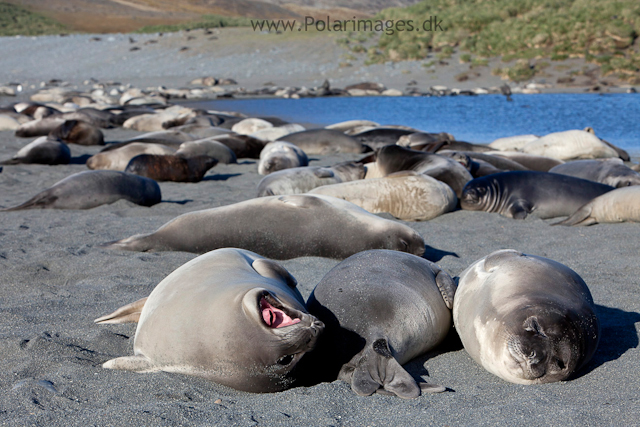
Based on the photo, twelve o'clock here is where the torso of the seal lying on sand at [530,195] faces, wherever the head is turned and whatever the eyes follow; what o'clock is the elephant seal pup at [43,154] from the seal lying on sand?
The elephant seal pup is roughly at 12 o'clock from the seal lying on sand.

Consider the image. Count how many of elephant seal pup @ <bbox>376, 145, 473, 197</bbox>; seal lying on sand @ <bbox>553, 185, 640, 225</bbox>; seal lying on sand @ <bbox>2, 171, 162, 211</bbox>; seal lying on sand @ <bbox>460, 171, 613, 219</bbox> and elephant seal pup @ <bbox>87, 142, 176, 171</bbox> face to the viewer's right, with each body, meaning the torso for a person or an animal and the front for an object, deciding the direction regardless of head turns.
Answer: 2

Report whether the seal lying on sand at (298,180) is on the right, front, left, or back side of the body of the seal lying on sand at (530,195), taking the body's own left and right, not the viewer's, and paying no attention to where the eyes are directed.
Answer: front

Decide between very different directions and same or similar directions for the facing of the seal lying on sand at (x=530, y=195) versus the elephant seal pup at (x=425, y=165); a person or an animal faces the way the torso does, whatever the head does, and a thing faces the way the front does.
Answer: same or similar directions

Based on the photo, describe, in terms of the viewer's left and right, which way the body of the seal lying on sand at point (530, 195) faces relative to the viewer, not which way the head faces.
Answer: facing to the left of the viewer

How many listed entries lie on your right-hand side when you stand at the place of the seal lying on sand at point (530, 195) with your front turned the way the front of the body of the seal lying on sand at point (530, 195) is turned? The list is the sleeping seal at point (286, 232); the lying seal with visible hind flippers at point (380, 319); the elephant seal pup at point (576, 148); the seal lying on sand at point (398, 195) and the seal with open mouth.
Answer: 1

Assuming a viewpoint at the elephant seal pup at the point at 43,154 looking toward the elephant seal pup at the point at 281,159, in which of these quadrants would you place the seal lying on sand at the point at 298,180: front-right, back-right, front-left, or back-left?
front-right

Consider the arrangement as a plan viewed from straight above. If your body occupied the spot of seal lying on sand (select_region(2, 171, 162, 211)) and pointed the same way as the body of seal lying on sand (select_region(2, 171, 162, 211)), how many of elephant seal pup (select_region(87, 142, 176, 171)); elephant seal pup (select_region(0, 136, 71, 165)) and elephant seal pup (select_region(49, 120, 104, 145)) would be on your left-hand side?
3

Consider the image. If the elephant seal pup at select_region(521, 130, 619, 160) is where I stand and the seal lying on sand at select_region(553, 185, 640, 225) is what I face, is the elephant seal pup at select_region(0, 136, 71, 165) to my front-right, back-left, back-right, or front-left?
front-right

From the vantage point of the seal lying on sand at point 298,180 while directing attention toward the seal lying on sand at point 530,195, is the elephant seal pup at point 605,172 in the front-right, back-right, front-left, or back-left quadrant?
front-left

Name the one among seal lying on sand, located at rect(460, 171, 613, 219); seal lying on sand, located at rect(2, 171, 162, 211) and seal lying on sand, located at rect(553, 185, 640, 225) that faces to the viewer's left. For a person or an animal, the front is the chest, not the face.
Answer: seal lying on sand, located at rect(460, 171, 613, 219)

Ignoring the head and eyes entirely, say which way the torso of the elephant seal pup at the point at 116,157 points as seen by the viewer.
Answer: to the viewer's left

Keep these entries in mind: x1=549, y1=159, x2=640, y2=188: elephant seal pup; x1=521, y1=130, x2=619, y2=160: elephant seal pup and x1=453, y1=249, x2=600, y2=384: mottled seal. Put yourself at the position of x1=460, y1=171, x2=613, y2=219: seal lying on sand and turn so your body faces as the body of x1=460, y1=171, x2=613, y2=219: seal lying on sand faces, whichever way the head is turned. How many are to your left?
1

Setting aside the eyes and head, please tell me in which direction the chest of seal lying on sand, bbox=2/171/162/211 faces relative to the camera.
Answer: to the viewer's right

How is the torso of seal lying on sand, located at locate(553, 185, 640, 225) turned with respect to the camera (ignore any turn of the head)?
to the viewer's right
